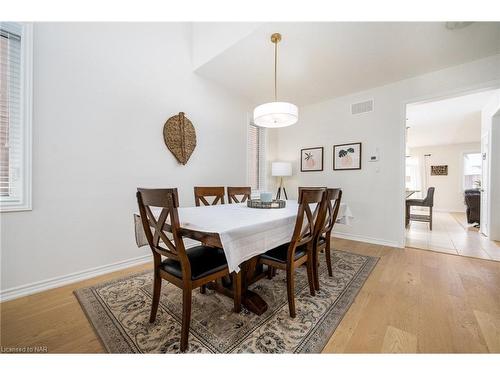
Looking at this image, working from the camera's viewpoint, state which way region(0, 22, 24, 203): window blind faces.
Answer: facing the viewer and to the right of the viewer

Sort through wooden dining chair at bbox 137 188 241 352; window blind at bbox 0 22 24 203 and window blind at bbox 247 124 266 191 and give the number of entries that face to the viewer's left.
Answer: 0

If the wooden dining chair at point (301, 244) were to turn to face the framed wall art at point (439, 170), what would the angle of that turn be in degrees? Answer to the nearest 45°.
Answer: approximately 90° to its right

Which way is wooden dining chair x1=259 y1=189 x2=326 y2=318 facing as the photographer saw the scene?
facing away from the viewer and to the left of the viewer

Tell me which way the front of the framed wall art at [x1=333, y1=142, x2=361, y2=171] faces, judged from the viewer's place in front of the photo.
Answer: facing the viewer and to the left of the viewer

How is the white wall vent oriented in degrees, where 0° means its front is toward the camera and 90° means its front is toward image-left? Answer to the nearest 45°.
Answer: approximately 45°

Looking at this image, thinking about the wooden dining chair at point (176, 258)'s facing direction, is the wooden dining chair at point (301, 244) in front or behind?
in front

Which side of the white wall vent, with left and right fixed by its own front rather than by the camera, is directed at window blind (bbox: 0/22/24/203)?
front

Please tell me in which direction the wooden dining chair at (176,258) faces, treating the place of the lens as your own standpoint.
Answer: facing away from the viewer and to the right of the viewer

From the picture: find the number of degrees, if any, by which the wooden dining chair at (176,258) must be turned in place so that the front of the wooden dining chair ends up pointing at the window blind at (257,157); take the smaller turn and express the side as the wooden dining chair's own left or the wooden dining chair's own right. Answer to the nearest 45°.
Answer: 0° — it already faces it

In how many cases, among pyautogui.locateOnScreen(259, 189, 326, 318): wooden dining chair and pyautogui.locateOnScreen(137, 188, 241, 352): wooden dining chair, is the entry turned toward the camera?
0

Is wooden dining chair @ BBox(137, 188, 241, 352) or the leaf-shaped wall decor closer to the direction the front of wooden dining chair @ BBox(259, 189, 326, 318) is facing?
the leaf-shaped wall decor
